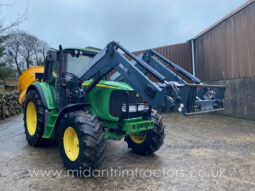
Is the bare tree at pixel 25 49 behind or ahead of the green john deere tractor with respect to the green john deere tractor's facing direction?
behind

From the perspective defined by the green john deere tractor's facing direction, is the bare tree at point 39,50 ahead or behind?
behind

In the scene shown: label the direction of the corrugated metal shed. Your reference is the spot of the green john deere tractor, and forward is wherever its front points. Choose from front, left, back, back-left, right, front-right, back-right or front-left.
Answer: left

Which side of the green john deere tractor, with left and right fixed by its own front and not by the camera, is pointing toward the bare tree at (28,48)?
back

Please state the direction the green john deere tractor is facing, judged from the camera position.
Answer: facing the viewer and to the right of the viewer

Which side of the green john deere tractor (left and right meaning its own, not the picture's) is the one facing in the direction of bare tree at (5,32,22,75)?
back
